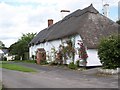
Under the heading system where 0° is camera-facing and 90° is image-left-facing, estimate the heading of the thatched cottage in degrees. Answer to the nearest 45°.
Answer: approximately 45°
